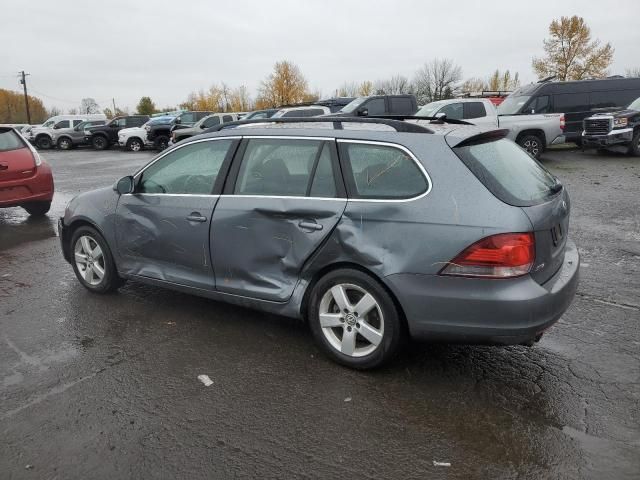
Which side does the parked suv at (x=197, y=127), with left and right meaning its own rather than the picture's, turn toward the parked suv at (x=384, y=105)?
left

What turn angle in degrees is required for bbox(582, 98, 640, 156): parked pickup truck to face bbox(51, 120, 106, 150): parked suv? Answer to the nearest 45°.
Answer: approximately 45° to its right

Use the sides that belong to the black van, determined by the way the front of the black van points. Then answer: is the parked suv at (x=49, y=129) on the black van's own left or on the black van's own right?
on the black van's own right

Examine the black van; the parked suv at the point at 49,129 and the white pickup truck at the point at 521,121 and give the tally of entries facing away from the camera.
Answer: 0

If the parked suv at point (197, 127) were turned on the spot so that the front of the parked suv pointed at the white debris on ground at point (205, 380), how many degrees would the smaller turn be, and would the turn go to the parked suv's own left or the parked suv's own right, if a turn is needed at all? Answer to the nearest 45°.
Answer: approximately 45° to the parked suv's own left

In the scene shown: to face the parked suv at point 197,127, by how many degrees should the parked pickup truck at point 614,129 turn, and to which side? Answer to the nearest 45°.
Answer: approximately 45° to its right

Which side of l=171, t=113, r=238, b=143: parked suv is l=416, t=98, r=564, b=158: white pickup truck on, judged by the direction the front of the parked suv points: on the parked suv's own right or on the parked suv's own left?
on the parked suv's own left

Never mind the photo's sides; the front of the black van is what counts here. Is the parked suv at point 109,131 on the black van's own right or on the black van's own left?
on the black van's own right

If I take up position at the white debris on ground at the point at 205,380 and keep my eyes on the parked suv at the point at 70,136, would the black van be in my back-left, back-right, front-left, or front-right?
front-right

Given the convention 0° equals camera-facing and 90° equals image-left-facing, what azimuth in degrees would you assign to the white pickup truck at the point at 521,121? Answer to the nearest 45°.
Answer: approximately 45°

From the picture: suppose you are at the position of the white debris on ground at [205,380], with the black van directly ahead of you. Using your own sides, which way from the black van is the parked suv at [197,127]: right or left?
left

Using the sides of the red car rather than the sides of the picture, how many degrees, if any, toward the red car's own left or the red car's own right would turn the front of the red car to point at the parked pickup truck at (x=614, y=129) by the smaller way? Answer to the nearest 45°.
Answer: approximately 135° to the red car's own right

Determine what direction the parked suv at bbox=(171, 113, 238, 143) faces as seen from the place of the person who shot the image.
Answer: facing the viewer and to the left of the viewer

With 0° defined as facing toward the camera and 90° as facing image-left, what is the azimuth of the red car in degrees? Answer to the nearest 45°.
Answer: approximately 135°
